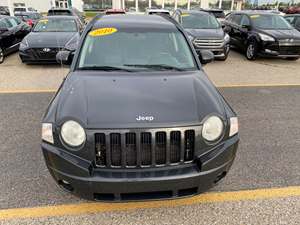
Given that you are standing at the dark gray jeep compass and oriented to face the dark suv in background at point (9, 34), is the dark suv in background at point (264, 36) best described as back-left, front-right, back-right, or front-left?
front-right

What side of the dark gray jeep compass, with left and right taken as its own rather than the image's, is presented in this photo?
front

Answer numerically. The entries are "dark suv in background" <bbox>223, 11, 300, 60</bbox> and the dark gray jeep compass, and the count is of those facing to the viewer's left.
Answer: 0

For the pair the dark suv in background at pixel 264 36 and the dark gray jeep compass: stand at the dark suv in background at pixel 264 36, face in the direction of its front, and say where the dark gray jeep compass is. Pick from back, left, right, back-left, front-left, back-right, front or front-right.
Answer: front-right

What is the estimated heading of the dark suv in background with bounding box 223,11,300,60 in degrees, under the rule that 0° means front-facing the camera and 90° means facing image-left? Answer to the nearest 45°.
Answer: approximately 315°

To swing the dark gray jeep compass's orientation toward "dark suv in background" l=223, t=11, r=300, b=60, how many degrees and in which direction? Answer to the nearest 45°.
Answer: approximately 135° to its left

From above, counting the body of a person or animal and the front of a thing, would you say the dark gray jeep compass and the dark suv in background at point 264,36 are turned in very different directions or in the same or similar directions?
same or similar directions

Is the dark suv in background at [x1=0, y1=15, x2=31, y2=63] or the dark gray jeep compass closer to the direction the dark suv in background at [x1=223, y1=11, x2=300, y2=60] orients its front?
the dark gray jeep compass

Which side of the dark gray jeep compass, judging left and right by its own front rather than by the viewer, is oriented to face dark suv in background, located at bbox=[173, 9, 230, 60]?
back

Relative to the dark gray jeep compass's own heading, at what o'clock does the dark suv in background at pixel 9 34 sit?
The dark suv in background is roughly at 5 o'clock from the dark gray jeep compass.

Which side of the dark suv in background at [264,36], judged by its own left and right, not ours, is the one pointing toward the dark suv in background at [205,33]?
right
